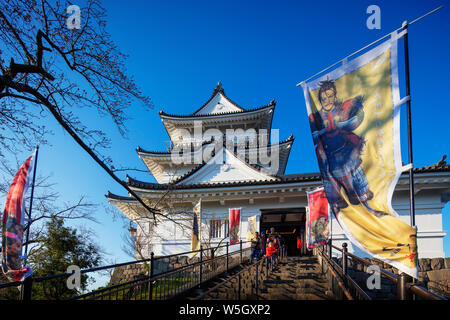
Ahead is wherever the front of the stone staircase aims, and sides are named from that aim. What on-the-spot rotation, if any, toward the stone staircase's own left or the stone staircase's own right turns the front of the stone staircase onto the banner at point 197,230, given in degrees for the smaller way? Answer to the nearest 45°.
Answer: approximately 135° to the stone staircase's own right

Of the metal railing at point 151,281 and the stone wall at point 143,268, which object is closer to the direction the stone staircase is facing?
the metal railing

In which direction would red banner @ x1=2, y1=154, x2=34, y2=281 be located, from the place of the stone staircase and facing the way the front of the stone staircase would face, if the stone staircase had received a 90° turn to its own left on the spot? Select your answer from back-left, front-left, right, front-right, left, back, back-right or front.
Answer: back-right

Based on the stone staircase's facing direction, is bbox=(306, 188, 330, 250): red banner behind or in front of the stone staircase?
behind

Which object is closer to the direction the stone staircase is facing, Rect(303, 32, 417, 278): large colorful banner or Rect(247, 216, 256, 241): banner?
the large colorful banner

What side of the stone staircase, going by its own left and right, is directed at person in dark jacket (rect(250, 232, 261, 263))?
back

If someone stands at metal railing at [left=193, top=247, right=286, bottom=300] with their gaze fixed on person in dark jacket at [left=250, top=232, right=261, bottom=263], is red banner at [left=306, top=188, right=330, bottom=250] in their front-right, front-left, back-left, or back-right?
front-right

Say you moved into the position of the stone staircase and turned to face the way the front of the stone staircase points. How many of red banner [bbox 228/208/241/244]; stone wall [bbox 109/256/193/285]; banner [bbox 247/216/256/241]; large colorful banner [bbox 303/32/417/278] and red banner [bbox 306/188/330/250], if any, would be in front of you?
1

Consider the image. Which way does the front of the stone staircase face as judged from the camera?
facing the viewer

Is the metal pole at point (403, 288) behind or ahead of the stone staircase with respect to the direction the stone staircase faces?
ahead
